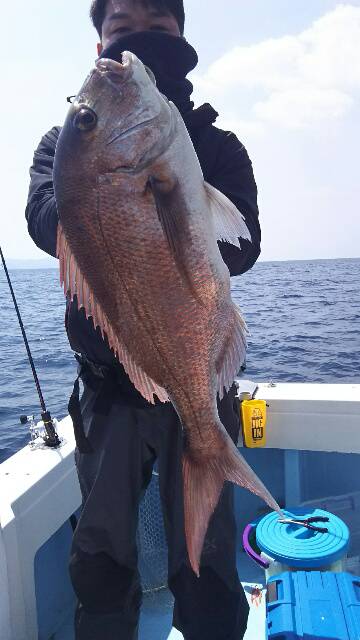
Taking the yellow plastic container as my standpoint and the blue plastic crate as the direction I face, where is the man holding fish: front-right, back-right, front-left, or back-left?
front-right

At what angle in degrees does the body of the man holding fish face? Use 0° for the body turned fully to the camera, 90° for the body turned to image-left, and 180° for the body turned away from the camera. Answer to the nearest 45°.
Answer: approximately 0°

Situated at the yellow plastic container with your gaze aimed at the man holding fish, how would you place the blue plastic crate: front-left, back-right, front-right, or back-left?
front-left

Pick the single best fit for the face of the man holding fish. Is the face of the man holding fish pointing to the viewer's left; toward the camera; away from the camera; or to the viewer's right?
toward the camera
